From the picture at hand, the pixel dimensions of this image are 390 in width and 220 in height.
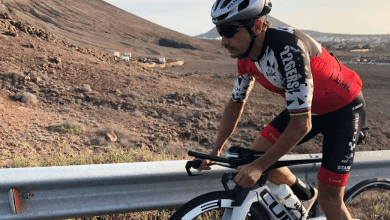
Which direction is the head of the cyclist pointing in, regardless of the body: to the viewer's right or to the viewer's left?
to the viewer's left

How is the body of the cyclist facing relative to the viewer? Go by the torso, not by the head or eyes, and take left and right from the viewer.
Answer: facing the viewer and to the left of the viewer
